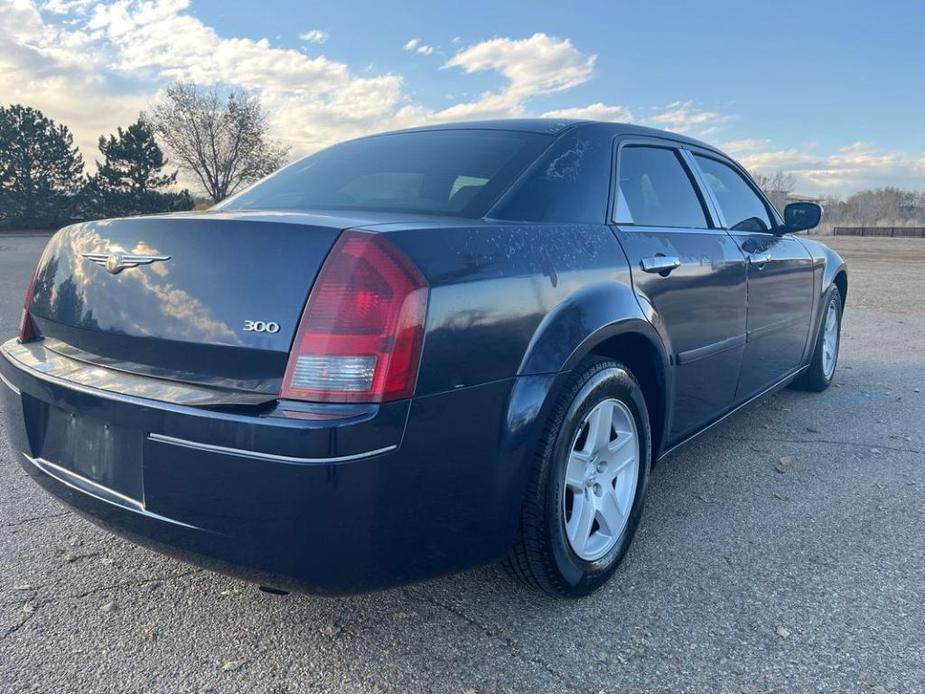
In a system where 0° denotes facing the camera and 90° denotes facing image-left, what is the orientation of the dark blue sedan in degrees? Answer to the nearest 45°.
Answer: approximately 225°

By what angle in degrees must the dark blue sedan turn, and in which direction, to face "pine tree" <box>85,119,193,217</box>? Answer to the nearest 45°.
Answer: approximately 45° to its left

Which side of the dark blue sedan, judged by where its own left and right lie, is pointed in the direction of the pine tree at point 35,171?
left
